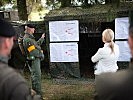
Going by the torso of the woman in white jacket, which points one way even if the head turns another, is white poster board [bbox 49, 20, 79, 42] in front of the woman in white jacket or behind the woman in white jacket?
in front

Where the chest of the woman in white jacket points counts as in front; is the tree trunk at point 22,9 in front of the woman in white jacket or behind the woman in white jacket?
in front

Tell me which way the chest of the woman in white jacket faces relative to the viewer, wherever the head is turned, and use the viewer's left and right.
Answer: facing away from the viewer and to the left of the viewer

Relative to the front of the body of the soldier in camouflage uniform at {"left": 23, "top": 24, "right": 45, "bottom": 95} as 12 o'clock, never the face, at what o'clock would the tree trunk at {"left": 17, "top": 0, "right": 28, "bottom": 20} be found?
The tree trunk is roughly at 9 o'clock from the soldier in camouflage uniform.

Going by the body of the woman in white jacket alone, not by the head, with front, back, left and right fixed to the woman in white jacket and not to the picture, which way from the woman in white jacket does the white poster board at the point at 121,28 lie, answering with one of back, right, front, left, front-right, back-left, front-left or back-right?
front-right

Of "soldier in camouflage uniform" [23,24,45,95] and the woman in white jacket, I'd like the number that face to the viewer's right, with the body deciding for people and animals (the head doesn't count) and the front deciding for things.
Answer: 1

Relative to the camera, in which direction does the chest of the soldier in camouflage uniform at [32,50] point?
to the viewer's right

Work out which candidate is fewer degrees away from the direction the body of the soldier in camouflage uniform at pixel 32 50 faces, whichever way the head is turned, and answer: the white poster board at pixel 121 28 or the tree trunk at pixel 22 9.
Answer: the white poster board

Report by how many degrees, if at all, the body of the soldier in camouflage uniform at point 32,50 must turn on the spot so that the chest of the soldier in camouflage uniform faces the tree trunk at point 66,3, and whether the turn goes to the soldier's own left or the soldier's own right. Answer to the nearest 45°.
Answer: approximately 90° to the soldier's own left
